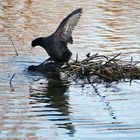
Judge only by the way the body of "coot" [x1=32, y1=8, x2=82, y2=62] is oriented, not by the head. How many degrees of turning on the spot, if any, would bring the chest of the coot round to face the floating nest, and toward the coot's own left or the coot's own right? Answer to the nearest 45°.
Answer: approximately 180°

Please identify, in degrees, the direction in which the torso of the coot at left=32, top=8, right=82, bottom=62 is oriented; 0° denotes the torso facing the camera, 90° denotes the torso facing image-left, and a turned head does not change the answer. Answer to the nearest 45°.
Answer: approximately 90°
